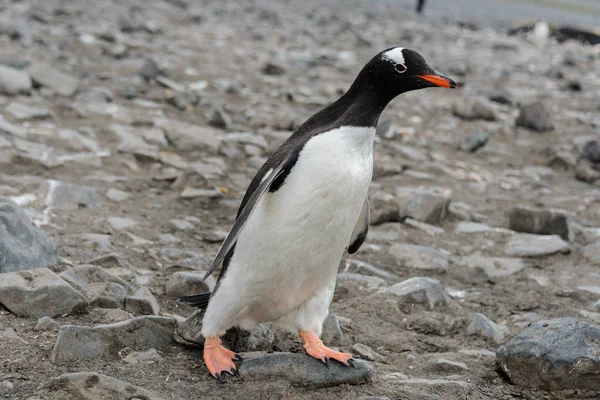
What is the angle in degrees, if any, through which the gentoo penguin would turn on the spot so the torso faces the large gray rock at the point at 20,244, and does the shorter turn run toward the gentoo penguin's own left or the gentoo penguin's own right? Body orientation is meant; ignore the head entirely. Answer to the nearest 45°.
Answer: approximately 135° to the gentoo penguin's own right

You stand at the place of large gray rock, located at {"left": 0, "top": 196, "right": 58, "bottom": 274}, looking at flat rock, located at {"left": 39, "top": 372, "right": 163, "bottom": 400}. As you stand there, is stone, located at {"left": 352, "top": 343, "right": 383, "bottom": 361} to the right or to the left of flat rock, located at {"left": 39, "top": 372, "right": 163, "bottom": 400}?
left

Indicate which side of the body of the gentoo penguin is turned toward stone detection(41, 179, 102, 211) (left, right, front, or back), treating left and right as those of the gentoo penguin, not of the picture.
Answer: back

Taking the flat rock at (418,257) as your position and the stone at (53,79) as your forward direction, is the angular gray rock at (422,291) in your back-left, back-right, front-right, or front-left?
back-left

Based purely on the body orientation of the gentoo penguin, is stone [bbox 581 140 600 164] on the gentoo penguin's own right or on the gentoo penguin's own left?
on the gentoo penguin's own left

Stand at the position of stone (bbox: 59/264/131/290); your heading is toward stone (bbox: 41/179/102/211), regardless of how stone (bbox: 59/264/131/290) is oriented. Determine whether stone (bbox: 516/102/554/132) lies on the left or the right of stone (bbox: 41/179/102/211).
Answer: right

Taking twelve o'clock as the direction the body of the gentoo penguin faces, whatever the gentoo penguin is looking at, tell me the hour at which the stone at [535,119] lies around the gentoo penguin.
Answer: The stone is roughly at 8 o'clock from the gentoo penguin.

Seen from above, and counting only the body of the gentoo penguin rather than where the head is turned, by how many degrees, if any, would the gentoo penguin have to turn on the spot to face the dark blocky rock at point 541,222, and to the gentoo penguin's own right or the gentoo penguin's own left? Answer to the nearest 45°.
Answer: approximately 90° to the gentoo penguin's own left

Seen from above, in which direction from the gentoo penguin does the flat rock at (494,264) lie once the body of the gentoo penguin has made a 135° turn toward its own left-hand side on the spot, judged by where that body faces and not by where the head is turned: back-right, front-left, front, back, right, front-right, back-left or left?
front-right

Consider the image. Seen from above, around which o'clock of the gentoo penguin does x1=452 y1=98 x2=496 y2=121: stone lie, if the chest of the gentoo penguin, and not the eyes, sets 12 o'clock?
The stone is roughly at 8 o'clock from the gentoo penguin.

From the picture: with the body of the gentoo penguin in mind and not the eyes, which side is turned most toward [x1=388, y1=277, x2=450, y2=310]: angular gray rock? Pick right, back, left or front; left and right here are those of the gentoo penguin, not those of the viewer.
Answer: left

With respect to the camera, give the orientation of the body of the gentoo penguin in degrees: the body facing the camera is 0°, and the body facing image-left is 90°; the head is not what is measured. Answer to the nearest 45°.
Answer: approximately 315°
